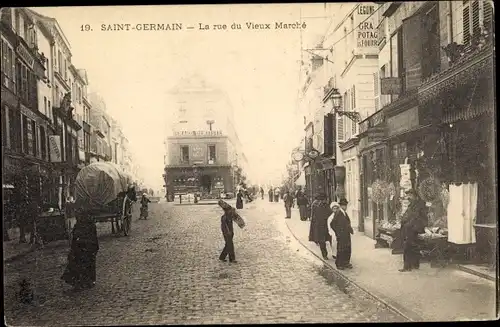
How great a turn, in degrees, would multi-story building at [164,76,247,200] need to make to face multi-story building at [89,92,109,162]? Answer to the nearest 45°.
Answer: approximately 90° to its right

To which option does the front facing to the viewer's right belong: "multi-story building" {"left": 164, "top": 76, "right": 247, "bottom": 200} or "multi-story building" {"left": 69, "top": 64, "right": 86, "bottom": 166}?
"multi-story building" {"left": 69, "top": 64, "right": 86, "bottom": 166}

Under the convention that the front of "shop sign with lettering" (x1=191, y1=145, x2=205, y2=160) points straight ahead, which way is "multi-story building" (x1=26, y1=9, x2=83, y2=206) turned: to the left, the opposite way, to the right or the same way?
to the left

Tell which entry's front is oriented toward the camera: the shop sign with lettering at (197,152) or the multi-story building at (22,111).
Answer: the shop sign with lettering

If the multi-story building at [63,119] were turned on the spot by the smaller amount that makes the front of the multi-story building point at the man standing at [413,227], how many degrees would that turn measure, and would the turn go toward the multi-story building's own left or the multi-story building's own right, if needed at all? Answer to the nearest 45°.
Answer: approximately 45° to the multi-story building's own right

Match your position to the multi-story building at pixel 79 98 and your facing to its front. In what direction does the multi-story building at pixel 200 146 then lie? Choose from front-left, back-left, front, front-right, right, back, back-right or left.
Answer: left

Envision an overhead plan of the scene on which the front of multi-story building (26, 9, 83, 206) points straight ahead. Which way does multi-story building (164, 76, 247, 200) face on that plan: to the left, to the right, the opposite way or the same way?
to the right

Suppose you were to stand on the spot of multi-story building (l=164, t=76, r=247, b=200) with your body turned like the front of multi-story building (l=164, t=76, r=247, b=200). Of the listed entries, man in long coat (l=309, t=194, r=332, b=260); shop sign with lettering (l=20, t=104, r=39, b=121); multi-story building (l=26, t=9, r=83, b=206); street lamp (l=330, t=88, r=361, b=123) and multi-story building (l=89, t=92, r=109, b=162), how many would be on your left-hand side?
2

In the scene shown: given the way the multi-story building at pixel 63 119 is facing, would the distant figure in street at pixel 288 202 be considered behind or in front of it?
in front

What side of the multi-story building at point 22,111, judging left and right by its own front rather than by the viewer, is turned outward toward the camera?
right

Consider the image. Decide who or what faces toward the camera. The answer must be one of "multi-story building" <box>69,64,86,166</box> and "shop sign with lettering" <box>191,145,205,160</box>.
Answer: the shop sign with lettering

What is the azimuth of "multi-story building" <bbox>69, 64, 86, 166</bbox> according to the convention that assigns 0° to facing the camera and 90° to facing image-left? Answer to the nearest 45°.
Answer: approximately 270°

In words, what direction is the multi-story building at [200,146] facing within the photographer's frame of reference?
facing the viewer

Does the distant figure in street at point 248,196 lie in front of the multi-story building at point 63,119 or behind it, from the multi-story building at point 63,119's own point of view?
in front

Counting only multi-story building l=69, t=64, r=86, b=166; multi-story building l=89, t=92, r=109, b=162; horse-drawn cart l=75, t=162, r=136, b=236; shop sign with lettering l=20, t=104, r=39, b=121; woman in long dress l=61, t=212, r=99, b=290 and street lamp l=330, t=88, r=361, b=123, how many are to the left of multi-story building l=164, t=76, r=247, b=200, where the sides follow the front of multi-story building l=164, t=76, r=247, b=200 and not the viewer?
1

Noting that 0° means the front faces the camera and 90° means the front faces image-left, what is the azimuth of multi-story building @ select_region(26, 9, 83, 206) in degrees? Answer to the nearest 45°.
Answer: approximately 270°
